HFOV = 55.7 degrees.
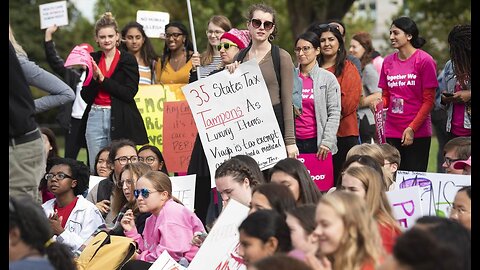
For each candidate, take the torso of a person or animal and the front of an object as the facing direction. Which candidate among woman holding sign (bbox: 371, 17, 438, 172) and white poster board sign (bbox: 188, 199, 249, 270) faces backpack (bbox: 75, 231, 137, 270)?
the woman holding sign

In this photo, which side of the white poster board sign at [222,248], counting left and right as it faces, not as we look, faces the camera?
front

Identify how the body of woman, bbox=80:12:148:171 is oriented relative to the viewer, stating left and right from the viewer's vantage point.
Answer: facing the viewer and to the left of the viewer

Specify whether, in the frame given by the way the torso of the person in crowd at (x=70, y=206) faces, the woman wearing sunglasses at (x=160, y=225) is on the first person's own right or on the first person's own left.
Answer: on the first person's own left

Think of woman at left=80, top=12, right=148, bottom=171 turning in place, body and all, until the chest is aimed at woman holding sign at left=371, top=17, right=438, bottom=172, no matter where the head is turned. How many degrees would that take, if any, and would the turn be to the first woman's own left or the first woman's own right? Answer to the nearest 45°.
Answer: approximately 135° to the first woman's own left

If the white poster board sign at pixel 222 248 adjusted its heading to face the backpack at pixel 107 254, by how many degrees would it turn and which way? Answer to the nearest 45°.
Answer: approximately 135° to its right

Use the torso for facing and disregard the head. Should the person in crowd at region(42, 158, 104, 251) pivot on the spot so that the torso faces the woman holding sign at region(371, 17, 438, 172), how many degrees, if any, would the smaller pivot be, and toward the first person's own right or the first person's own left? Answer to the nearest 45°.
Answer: approximately 135° to the first person's own left
